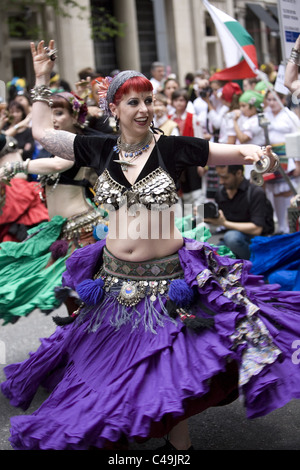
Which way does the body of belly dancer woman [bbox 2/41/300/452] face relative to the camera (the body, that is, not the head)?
toward the camera

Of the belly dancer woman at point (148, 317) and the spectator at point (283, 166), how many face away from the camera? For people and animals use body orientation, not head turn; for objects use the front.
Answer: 0

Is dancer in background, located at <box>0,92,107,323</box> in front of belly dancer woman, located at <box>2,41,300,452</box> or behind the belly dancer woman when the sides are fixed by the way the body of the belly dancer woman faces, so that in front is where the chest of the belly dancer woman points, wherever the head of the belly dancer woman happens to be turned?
behind

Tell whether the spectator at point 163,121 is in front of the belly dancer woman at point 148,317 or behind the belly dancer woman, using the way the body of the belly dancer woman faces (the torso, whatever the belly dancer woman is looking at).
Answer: behind

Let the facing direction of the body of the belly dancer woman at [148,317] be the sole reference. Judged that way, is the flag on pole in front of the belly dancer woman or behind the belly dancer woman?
behind

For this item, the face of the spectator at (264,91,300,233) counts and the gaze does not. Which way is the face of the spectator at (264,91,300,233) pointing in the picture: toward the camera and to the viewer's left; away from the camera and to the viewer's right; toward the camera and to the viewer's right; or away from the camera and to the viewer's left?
toward the camera and to the viewer's left

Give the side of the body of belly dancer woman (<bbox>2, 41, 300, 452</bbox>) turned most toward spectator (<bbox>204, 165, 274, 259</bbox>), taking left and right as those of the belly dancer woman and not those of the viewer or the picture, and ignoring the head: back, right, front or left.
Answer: back

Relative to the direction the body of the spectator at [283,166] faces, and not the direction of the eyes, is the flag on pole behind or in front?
in front

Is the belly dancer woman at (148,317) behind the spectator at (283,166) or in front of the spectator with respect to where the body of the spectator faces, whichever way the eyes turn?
in front

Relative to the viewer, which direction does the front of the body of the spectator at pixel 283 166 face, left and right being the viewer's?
facing the viewer and to the left of the viewer
